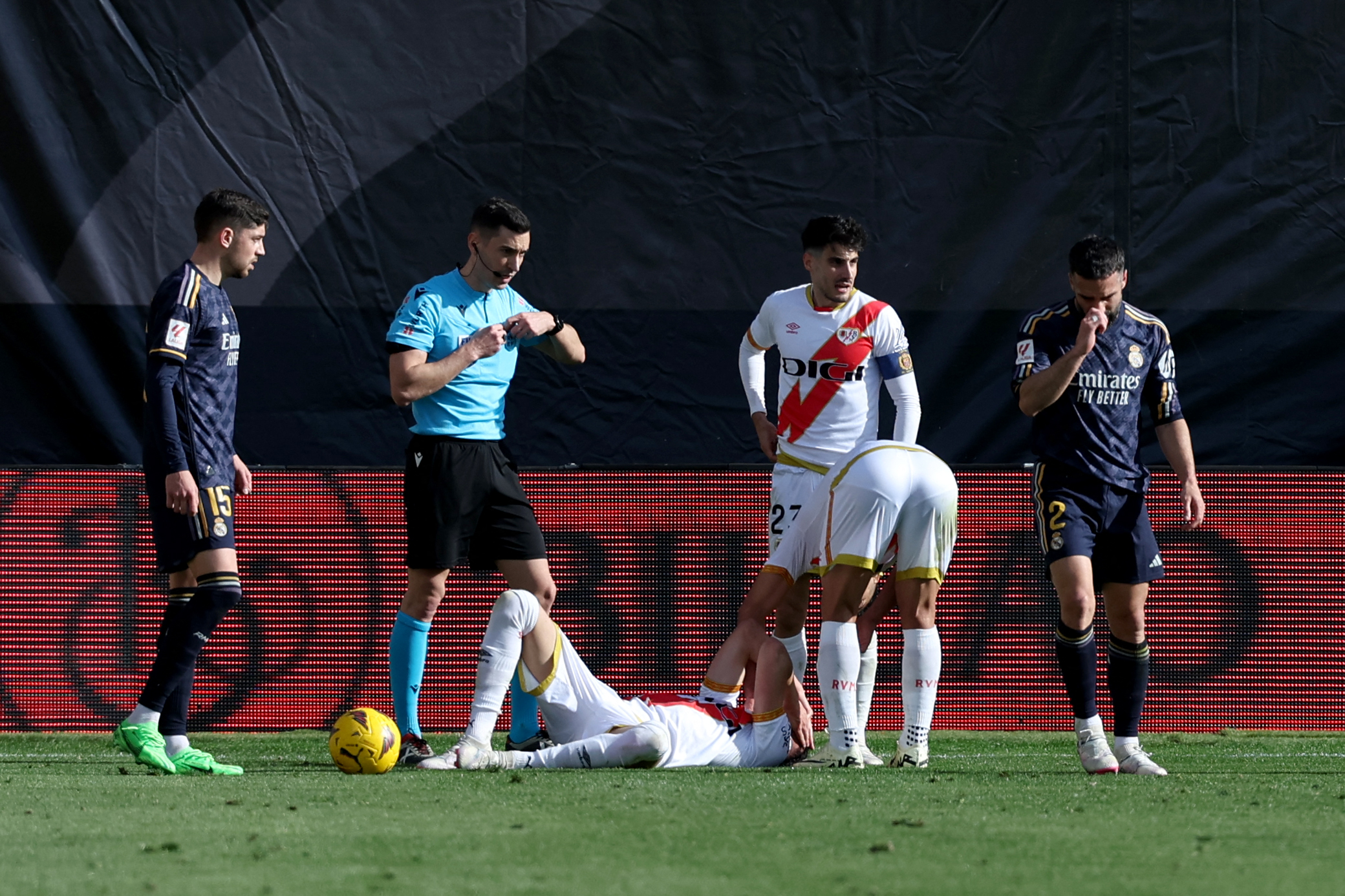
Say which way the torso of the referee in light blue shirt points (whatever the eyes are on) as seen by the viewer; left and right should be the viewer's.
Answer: facing the viewer and to the right of the viewer

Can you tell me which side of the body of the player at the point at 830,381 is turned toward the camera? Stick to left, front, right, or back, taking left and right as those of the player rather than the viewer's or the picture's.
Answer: front

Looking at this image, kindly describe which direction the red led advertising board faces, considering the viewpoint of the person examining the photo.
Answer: facing the viewer

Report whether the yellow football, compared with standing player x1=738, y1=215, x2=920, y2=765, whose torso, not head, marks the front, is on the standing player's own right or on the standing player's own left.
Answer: on the standing player's own right

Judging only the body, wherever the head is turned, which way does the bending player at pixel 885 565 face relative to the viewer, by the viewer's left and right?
facing away from the viewer and to the left of the viewer

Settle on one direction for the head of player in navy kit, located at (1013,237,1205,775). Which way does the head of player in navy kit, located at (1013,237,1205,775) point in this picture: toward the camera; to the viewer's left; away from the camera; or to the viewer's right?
toward the camera

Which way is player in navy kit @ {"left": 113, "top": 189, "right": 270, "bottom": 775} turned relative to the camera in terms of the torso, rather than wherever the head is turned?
to the viewer's right

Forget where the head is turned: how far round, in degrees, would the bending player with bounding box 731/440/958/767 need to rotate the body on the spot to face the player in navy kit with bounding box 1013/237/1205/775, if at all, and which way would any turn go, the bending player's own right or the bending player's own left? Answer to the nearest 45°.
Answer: approximately 135° to the bending player's own right

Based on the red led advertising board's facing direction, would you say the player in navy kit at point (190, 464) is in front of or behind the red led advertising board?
in front

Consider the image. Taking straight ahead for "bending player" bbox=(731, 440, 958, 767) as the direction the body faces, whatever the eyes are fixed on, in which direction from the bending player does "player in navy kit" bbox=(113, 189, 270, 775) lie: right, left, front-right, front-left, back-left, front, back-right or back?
front-left
